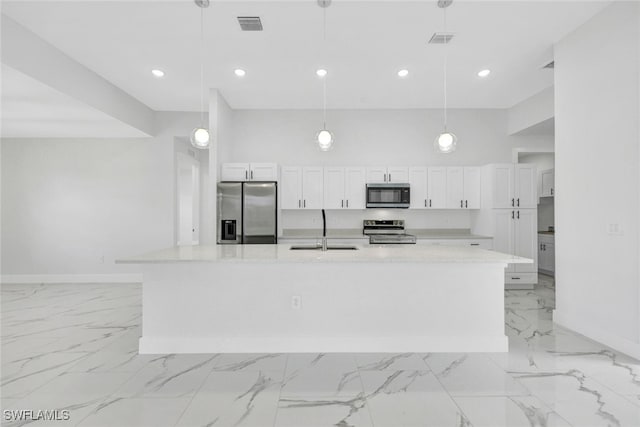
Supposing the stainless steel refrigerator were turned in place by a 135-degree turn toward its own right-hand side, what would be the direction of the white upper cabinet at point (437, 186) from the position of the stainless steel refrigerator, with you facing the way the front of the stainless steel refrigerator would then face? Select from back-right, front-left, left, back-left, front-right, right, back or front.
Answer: back-right

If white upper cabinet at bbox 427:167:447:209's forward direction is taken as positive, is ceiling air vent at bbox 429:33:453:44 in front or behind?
in front

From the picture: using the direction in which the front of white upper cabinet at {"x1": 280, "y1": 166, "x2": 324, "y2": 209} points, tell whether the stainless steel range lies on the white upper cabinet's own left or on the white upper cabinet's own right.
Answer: on the white upper cabinet's own left

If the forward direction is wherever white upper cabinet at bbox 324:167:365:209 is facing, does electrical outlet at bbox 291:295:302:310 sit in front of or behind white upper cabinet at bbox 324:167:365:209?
in front

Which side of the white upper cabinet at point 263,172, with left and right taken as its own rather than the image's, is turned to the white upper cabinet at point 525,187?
left

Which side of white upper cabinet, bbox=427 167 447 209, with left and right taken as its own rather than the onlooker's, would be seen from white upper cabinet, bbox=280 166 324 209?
right

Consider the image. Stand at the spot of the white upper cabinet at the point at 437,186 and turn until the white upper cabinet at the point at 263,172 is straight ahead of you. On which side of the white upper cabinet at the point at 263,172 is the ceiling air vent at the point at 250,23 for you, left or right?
left

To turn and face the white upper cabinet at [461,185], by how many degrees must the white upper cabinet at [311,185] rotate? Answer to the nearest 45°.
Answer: approximately 90° to its left
